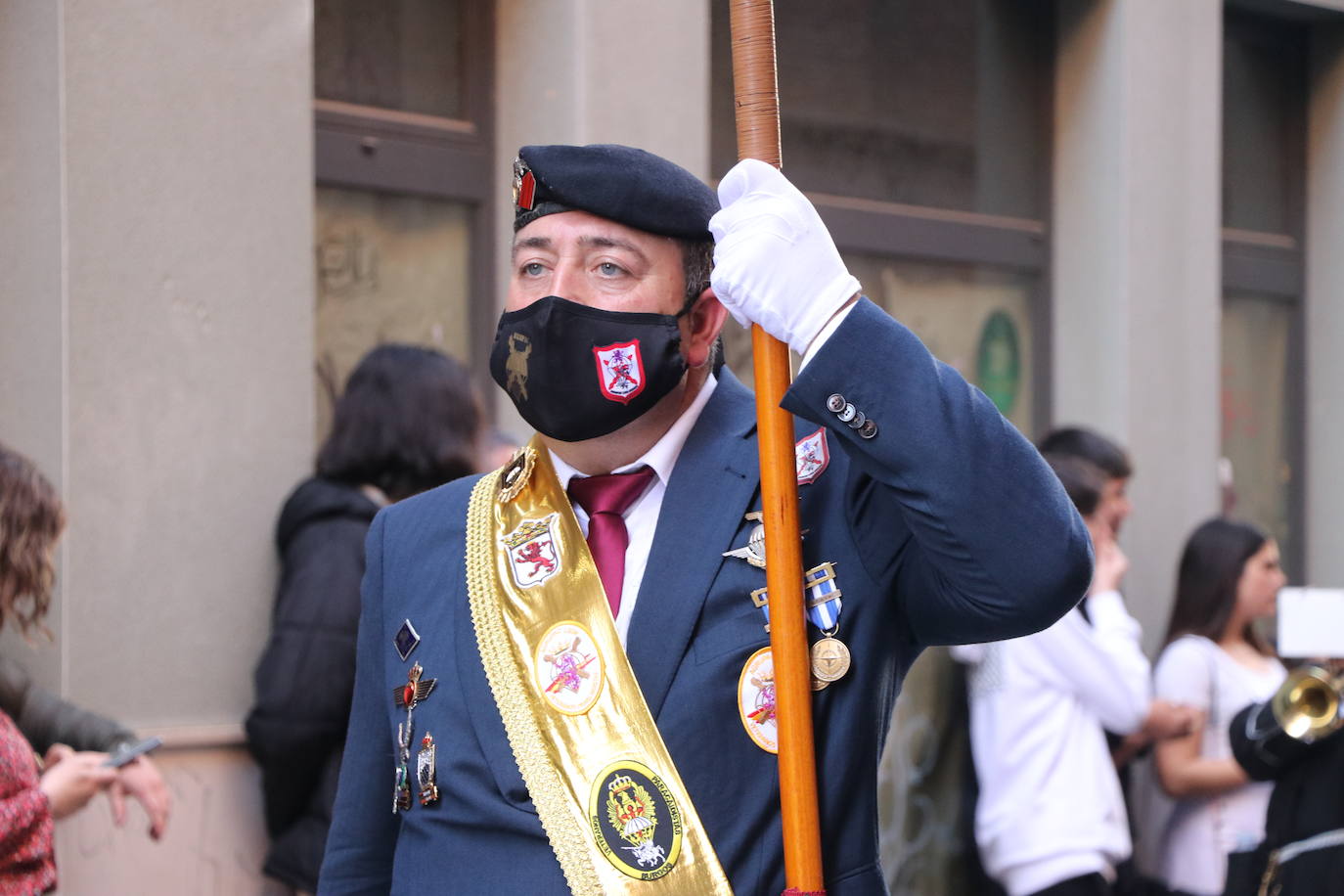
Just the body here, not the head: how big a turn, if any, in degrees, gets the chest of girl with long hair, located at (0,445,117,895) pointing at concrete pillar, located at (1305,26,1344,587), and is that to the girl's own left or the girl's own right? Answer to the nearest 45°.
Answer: approximately 45° to the girl's own left

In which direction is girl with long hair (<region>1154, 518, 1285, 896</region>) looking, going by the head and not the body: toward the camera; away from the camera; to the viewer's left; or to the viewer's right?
to the viewer's right

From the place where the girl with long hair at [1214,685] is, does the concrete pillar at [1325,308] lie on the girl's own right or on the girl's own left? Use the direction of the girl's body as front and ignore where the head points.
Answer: on the girl's own left

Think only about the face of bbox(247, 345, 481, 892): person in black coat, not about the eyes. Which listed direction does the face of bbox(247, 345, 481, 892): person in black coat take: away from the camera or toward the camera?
away from the camera

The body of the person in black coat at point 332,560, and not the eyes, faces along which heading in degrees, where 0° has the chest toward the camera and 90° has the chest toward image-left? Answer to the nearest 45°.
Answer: approximately 225°

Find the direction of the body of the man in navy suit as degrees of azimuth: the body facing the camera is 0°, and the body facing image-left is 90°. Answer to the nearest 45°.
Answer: approximately 45°

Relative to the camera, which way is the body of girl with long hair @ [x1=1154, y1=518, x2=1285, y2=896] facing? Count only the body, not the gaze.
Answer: to the viewer's right

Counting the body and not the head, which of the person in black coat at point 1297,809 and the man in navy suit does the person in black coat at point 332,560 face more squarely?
the person in black coat

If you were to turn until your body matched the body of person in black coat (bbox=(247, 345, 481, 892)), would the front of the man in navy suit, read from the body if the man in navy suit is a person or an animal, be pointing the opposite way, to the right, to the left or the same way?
the opposite way

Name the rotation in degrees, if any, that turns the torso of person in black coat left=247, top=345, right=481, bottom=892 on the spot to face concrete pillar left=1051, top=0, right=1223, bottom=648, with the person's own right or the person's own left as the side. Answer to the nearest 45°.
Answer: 0° — they already face it

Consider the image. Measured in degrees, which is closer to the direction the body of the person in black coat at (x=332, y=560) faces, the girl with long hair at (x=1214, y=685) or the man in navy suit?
the girl with long hair

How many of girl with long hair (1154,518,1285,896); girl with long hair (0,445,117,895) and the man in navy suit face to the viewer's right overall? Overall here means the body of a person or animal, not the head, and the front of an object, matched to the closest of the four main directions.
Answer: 2

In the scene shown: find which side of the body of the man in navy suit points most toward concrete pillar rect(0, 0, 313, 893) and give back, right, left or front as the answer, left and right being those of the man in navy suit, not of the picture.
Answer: right

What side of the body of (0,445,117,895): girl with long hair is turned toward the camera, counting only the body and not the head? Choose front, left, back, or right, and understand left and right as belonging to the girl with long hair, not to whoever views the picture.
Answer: right
